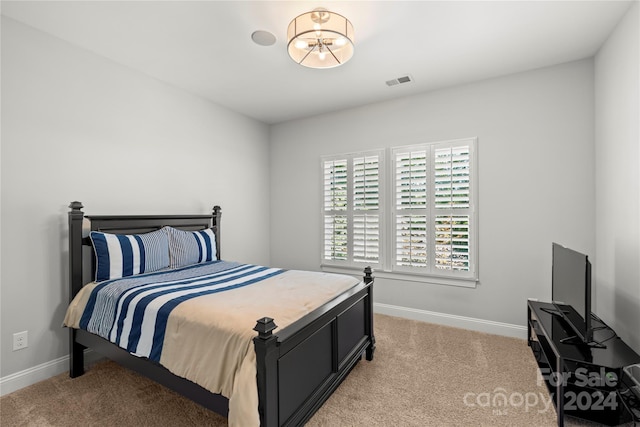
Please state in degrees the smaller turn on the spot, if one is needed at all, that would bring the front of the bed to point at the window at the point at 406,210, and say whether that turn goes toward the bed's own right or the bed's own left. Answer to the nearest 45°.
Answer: approximately 90° to the bed's own left

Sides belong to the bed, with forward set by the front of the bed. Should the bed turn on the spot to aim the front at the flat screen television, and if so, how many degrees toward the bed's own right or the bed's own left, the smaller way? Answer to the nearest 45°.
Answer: approximately 45° to the bed's own left

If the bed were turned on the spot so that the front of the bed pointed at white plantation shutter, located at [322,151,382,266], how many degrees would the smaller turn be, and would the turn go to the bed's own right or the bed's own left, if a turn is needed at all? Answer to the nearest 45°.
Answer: approximately 90° to the bed's own left

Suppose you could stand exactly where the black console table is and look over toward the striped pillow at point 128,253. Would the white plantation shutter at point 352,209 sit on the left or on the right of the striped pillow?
right

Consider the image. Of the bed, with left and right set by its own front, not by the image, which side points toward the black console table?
front

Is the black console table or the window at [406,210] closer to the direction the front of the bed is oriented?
the black console table

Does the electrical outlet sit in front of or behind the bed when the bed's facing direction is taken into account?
behind
